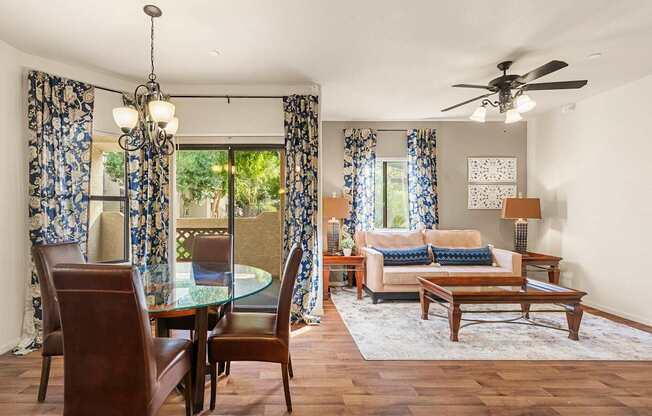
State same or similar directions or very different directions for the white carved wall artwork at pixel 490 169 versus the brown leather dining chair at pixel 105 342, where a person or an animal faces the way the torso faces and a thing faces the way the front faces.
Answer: very different directions

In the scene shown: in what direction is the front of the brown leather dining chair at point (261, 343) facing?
to the viewer's left

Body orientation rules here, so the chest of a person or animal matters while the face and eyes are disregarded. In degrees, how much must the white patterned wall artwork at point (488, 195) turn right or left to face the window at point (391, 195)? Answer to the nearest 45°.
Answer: approximately 90° to its right

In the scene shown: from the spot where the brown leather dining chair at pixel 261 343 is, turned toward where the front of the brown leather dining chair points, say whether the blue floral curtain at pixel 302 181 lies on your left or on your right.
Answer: on your right

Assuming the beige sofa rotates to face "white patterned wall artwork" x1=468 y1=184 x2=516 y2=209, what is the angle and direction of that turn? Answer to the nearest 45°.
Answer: approximately 135° to its left

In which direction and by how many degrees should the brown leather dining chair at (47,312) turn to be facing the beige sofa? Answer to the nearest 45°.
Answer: approximately 45° to its left

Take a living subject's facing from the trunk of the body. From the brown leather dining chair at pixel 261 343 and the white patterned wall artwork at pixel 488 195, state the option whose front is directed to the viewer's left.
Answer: the brown leather dining chair
